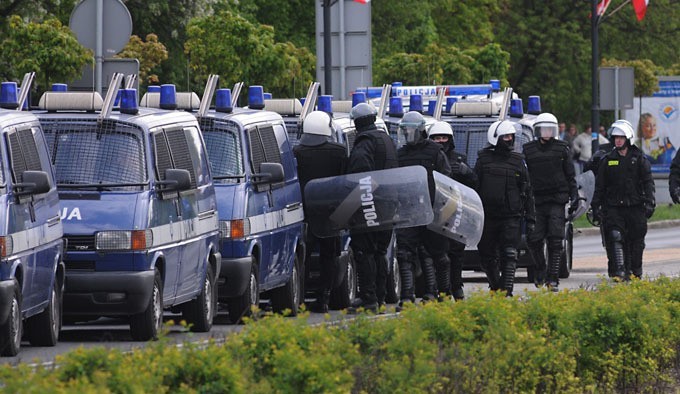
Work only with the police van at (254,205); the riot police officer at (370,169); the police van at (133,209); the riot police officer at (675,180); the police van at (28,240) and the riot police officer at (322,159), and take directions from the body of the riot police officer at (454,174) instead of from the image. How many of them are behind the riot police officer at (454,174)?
1

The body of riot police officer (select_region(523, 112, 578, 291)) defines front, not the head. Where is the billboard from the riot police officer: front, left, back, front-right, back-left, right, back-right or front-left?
back

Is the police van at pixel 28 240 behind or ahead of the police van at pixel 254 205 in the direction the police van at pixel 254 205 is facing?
ahead

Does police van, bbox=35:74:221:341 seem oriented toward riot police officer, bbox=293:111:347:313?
no

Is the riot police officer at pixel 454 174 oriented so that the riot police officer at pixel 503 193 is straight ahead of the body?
no

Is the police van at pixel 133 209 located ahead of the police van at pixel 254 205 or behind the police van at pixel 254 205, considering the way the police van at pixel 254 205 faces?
ahead

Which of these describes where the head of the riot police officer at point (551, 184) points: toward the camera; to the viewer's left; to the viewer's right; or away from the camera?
toward the camera

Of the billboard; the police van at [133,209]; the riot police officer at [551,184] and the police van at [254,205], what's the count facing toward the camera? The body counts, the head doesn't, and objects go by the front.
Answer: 4

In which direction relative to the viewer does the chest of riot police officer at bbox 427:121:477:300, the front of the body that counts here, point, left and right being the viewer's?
facing the viewer and to the left of the viewer

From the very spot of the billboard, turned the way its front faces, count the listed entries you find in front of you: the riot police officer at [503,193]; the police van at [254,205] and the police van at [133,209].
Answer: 3

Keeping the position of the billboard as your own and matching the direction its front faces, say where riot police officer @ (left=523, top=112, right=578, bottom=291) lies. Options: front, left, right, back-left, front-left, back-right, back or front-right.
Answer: front

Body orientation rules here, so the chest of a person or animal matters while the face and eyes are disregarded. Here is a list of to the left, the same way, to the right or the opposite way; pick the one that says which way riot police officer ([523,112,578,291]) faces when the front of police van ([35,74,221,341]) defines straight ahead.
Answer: the same way

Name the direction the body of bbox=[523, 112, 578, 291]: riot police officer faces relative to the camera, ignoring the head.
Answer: toward the camera

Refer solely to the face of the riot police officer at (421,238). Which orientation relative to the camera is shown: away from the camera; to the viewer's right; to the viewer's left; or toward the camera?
toward the camera

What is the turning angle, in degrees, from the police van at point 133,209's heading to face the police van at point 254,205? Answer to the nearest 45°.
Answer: approximately 135° to its left

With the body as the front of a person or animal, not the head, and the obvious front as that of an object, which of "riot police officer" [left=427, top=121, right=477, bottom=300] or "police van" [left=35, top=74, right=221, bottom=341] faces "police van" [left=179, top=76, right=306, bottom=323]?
the riot police officer
